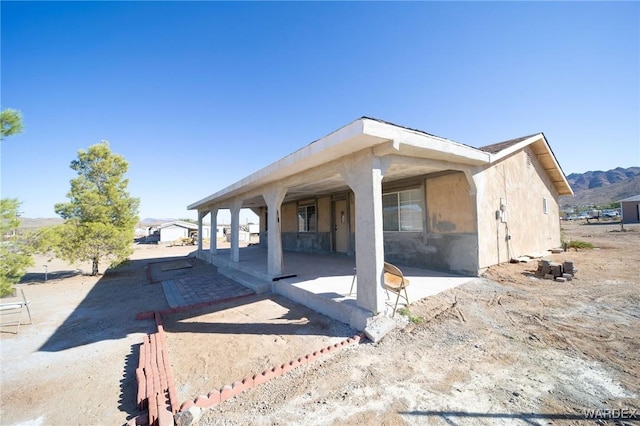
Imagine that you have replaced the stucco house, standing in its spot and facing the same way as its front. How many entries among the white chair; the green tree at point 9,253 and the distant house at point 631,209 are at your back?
1

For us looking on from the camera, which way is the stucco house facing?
facing the viewer and to the left of the viewer

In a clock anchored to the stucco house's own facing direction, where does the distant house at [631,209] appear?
The distant house is roughly at 6 o'clock from the stucco house.

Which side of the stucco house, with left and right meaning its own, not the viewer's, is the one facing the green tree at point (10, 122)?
front

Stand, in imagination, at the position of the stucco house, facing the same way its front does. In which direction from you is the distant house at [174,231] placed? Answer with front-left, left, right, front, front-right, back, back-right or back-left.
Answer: right

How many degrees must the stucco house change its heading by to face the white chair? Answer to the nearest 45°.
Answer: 0° — it already faces it

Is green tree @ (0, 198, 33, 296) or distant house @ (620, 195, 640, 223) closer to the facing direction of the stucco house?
the green tree

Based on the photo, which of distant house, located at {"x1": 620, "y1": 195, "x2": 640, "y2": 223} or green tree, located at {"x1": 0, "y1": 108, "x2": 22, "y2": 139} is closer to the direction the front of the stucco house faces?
the green tree

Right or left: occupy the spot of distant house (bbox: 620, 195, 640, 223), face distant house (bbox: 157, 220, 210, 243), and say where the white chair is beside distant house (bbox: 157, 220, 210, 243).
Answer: left

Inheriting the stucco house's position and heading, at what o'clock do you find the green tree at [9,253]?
The green tree is roughly at 1 o'clock from the stucco house.

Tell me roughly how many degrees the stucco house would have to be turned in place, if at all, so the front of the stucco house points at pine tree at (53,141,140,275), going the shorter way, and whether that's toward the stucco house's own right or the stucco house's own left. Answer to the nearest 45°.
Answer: approximately 45° to the stucco house's own right
